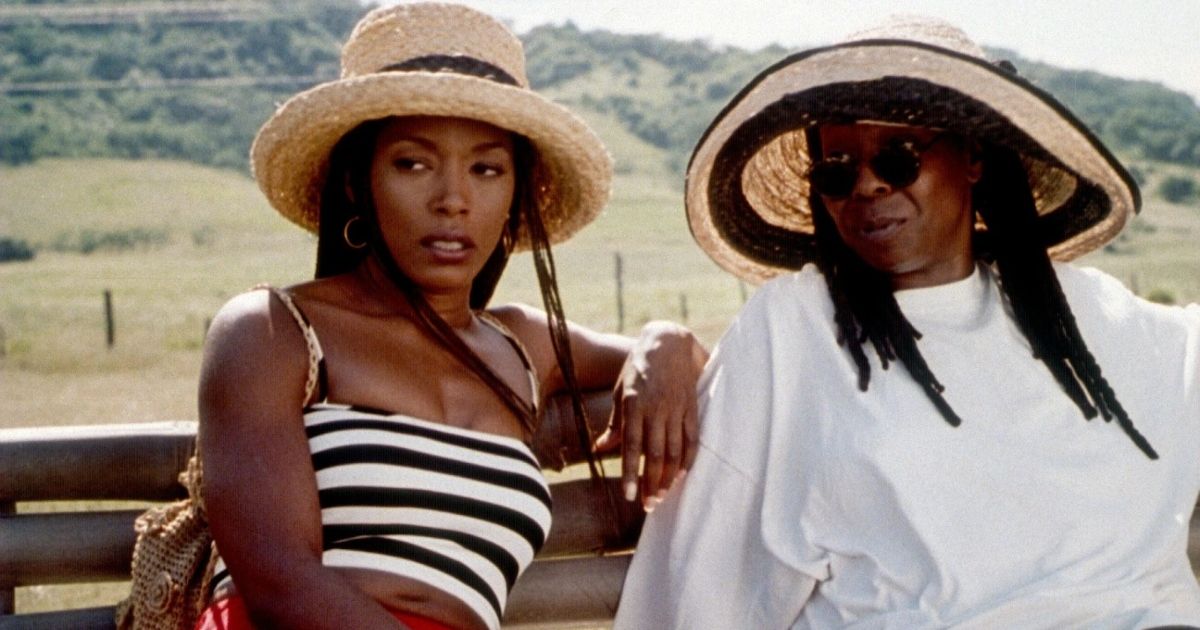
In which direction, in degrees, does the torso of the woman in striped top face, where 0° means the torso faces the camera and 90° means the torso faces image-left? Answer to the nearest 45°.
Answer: approximately 315°

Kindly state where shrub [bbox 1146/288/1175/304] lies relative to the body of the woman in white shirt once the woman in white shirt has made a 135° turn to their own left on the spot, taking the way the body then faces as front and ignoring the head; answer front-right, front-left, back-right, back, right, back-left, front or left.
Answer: front-left

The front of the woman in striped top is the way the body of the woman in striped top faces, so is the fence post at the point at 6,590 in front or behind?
behind

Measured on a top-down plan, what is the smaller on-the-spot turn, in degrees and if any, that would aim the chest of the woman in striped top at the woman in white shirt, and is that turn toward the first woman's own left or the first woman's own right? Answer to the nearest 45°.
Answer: approximately 45° to the first woman's own left
